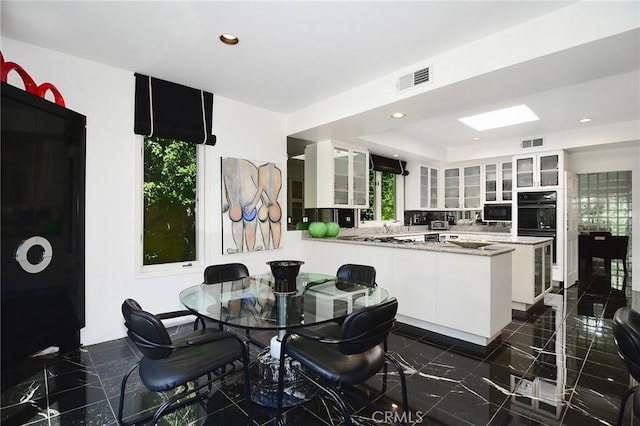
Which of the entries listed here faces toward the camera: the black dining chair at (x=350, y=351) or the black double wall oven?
the black double wall oven

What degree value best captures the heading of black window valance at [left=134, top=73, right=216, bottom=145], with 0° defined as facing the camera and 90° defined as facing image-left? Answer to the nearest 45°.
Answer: approximately 315°

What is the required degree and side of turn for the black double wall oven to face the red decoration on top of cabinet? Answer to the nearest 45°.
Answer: approximately 45° to its right

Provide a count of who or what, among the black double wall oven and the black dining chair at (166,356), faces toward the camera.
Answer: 1

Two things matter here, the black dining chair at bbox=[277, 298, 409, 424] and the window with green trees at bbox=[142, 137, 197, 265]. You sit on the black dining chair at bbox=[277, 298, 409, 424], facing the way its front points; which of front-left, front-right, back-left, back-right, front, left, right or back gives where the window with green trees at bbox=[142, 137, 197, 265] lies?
front

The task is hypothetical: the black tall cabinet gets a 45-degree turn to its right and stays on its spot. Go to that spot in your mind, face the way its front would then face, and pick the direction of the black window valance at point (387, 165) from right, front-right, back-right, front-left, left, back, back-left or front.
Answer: left

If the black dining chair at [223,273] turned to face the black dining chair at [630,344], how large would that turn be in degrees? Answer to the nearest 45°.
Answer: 0° — it already faces it

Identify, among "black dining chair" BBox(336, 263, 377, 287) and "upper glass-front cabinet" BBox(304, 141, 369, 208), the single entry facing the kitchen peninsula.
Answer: the upper glass-front cabinet

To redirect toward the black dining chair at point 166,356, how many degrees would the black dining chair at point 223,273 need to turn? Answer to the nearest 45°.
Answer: approximately 45° to its right

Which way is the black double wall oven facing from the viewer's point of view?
toward the camera

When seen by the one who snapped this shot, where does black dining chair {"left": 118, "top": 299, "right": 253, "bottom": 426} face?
facing away from the viewer and to the right of the viewer

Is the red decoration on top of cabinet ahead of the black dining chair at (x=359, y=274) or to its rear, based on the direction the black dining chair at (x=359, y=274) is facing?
ahead

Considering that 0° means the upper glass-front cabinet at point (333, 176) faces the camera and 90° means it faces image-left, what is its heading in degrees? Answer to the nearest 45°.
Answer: approximately 315°
